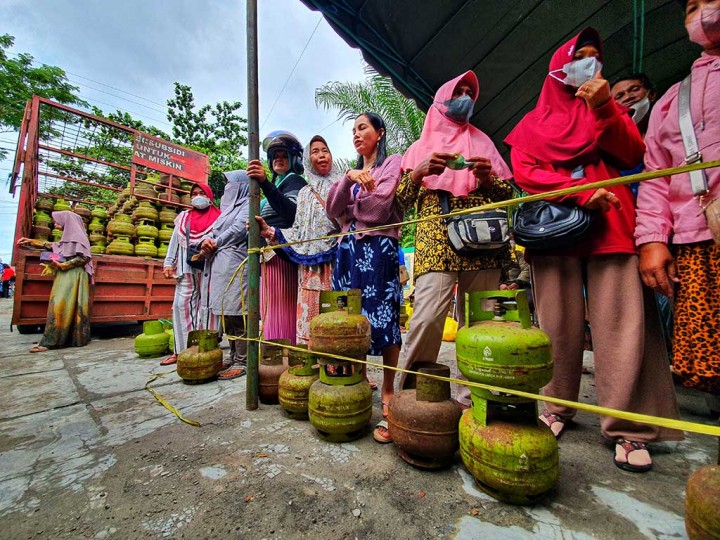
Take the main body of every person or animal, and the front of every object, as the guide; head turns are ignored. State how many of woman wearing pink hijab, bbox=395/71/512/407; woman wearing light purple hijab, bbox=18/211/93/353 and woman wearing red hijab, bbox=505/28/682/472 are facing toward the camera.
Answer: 2

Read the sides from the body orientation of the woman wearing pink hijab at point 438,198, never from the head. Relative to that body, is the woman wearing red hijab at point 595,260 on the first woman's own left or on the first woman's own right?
on the first woman's own left

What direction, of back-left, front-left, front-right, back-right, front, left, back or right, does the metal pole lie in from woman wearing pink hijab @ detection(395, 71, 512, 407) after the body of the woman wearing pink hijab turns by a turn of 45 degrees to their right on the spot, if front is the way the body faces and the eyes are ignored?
front-right

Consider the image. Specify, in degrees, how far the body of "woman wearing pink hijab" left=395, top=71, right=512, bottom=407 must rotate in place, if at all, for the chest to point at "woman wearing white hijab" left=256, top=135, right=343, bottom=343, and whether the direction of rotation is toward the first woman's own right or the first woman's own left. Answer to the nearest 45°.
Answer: approximately 90° to the first woman's own right

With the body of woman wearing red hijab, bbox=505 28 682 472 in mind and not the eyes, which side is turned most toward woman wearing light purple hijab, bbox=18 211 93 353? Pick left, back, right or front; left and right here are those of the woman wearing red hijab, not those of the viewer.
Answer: right

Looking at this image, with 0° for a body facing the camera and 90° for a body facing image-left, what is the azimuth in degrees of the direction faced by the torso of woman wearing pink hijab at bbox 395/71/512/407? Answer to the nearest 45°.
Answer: approximately 0°
